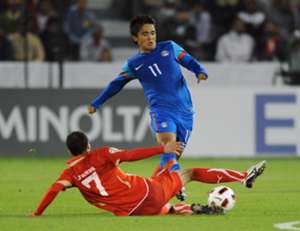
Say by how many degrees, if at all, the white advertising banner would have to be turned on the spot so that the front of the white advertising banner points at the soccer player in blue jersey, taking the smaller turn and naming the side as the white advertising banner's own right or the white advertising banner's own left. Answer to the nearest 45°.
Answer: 0° — it already faces them

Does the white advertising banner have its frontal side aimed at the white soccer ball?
yes

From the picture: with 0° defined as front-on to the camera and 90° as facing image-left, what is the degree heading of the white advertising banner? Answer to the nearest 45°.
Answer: approximately 0°

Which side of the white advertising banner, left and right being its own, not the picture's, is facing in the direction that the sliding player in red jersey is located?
front
